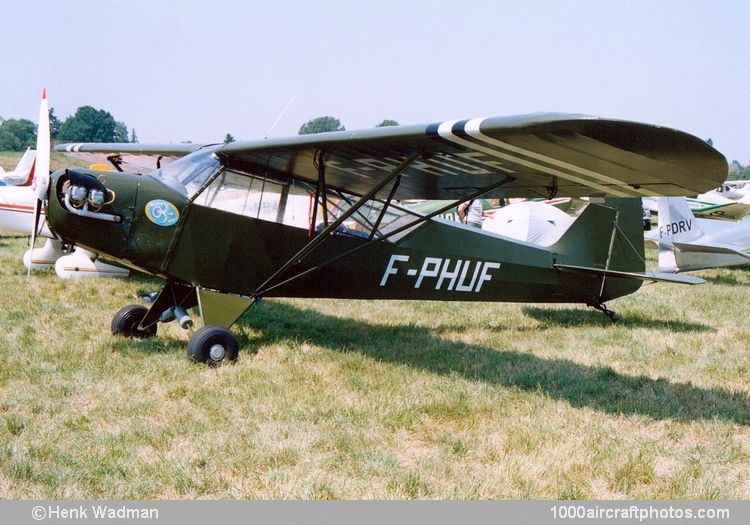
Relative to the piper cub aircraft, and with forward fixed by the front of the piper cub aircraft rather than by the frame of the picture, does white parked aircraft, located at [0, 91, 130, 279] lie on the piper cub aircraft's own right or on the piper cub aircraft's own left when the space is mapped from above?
on the piper cub aircraft's own right

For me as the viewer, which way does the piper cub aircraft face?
facing the viewer and to the left of the viewer

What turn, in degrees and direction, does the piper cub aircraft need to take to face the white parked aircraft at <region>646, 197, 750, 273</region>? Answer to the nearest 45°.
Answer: approximately 180°
